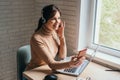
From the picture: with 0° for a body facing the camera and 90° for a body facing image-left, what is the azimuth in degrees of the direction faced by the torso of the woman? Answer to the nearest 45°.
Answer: approximately 315°

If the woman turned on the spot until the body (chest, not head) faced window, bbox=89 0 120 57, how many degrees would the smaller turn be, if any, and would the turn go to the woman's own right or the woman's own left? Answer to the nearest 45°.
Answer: approximately 90° to the woman's own left
